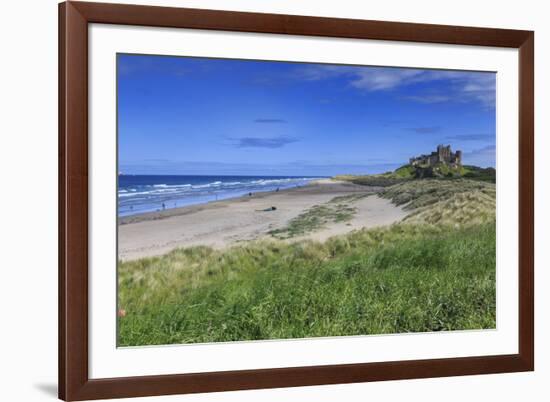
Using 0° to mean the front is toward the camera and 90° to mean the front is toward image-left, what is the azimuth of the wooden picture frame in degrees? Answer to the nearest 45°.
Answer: approximately 315°
